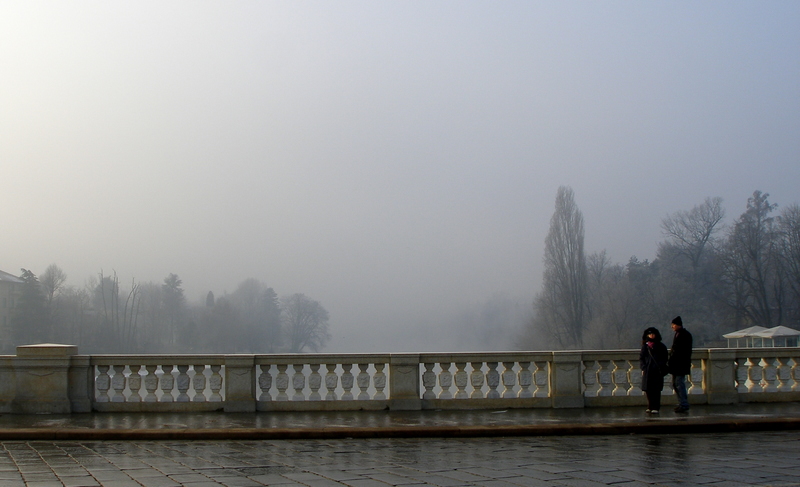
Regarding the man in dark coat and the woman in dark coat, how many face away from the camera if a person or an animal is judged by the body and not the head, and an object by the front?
0

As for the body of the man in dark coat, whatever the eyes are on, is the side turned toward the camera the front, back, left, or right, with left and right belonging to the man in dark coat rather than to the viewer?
left

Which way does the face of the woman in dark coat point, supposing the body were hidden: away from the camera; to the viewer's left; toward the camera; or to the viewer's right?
toward the camera

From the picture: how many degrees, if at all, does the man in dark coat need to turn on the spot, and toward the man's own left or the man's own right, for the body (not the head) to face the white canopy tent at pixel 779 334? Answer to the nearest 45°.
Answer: approximately 90° to the man's own right
